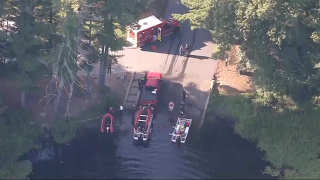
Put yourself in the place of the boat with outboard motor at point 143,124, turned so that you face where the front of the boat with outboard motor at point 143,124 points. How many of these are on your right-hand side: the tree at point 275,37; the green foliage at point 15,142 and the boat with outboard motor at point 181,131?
2

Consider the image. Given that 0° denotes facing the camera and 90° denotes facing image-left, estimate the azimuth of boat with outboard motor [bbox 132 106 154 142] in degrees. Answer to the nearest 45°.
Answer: approximately 180°

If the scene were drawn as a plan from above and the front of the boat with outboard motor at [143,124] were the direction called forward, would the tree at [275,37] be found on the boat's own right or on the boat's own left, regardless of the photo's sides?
on the boat's own right

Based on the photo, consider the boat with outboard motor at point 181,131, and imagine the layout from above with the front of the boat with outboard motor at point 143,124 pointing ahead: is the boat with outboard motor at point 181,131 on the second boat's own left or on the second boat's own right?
on the second boat's own right

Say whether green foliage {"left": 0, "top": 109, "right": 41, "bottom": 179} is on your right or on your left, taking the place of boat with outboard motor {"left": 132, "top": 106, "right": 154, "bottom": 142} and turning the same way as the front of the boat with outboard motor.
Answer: on your left
